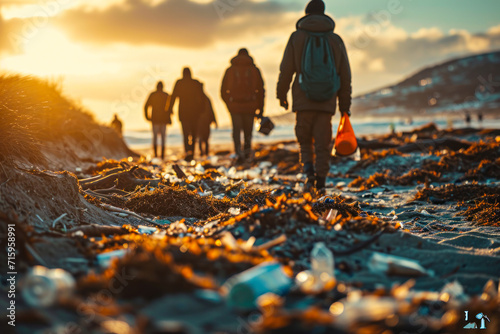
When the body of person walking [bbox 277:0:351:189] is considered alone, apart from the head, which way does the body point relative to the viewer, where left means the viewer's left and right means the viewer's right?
facing away from the viewer

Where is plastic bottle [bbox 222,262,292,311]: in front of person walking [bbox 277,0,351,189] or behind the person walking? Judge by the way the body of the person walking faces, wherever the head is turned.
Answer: behind

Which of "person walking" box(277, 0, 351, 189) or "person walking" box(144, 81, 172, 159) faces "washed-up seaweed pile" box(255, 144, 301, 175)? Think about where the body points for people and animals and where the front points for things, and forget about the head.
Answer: "person walking" box(277, 0, 351, 189)

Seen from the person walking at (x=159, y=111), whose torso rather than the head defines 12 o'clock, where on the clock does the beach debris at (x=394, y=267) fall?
The beach debris is roughly at 6 o'clock from the person walking.

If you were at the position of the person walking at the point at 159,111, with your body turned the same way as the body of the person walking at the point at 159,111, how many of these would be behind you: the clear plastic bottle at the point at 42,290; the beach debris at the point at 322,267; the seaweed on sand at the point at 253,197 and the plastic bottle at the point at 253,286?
4

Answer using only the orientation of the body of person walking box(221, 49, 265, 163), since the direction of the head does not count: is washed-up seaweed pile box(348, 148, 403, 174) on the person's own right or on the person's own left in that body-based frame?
on the person's own right

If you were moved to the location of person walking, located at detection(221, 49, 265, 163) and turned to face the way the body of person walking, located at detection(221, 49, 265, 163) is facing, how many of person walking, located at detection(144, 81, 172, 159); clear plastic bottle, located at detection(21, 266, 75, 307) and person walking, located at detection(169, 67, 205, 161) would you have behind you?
1

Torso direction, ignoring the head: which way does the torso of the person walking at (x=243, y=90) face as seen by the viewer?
away from the camera

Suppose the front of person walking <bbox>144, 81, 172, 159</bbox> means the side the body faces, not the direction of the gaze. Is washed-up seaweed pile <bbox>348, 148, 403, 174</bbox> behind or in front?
behind

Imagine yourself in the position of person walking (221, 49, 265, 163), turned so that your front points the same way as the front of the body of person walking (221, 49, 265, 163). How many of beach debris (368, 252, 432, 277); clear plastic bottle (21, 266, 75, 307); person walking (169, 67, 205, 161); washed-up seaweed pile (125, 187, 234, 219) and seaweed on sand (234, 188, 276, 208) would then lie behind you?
4

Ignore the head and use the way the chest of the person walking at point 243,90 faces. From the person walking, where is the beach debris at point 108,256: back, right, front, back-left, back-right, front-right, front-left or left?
back

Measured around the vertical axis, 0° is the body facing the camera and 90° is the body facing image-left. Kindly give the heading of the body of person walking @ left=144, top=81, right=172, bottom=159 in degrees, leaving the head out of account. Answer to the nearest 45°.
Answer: approximately 180°
